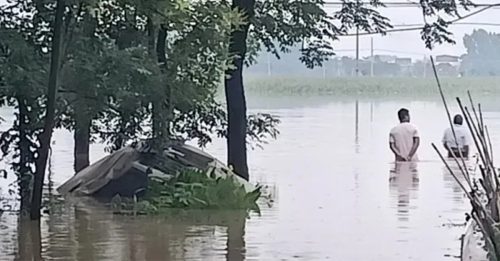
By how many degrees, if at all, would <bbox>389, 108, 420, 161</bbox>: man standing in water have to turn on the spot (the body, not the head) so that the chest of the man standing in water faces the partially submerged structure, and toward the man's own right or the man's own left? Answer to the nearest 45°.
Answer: approximately 135° to the man's own left

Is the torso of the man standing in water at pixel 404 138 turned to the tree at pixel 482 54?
yes

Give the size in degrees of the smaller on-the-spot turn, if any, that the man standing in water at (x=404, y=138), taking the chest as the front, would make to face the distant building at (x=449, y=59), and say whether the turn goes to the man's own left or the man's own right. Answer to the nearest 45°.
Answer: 0° — they already face it

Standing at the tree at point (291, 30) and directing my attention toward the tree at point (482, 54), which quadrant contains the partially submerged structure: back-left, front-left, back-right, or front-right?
back-left

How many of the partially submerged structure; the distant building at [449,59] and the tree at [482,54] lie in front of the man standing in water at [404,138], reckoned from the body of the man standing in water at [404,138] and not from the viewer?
2

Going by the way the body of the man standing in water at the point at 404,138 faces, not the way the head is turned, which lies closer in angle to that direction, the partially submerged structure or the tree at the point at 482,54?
the tree

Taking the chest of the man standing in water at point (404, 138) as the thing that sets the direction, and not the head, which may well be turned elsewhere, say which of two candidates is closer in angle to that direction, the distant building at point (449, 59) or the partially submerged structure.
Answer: the distant building

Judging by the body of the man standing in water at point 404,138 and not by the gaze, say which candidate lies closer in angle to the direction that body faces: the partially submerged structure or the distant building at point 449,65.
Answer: the distant building

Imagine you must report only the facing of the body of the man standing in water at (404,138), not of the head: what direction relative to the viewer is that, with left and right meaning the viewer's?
facing away from the viewer

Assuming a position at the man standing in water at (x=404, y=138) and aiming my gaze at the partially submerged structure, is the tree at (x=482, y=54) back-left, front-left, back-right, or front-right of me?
back-right
